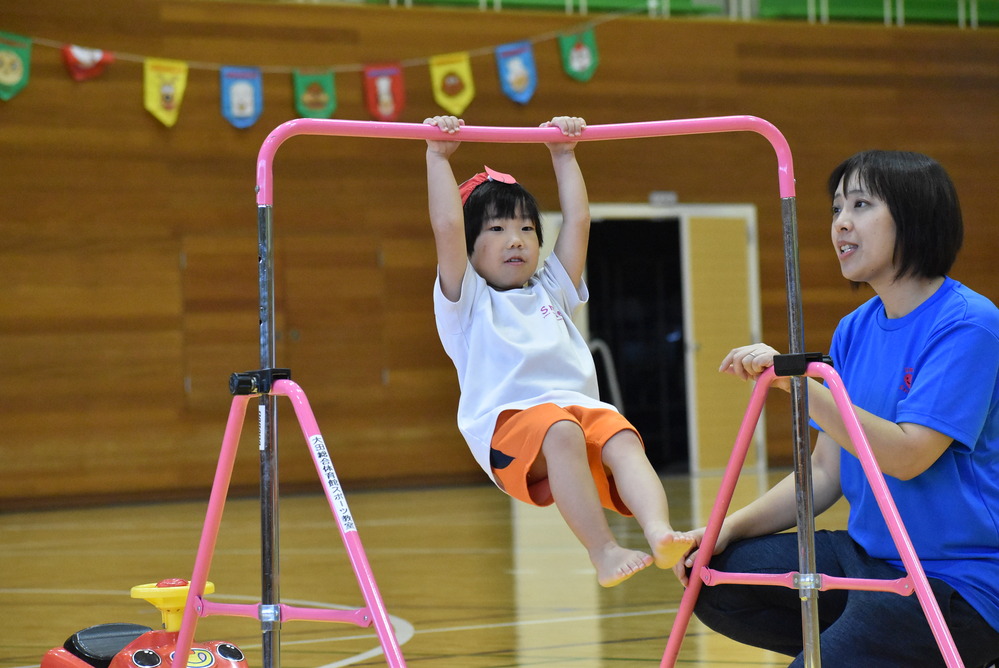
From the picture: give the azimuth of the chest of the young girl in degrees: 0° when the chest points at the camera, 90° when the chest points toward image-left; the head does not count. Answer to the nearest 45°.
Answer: approximately 315°
